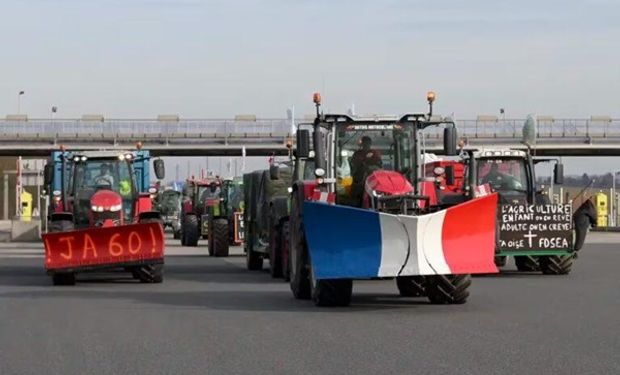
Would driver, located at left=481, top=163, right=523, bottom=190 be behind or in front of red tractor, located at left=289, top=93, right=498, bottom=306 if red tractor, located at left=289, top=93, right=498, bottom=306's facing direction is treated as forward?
behind

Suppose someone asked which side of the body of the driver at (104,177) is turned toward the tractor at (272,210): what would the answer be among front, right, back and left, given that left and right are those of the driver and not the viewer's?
left

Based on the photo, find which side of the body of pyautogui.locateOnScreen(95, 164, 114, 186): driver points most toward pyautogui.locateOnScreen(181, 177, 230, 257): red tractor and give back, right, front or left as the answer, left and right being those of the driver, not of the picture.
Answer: back

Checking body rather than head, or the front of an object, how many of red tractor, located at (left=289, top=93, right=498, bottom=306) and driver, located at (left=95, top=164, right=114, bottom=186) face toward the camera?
2

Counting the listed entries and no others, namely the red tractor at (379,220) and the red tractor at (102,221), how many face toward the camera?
2
